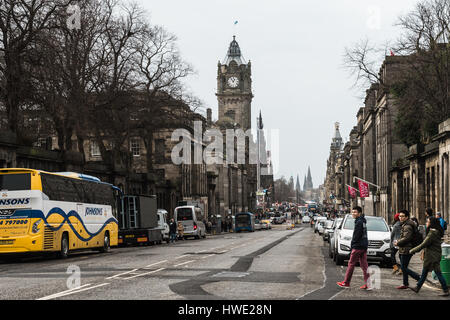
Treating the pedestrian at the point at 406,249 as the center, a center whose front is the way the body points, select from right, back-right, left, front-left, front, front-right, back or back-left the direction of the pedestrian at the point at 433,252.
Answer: back-left

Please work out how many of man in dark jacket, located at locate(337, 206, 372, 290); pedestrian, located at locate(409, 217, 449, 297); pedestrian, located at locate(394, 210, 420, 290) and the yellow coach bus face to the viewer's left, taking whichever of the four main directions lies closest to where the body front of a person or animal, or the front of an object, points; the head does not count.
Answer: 3

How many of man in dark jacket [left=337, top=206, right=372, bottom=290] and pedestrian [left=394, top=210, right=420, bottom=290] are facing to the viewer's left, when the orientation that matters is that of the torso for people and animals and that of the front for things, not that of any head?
2

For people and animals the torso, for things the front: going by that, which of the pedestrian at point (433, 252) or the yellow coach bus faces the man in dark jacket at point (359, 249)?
the pedestrian

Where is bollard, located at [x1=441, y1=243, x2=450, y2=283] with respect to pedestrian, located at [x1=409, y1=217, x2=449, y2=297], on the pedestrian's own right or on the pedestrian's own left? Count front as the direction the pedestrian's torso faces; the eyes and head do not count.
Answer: on the pedestrian's own right

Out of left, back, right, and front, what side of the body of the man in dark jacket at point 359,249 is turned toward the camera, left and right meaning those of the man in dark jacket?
left

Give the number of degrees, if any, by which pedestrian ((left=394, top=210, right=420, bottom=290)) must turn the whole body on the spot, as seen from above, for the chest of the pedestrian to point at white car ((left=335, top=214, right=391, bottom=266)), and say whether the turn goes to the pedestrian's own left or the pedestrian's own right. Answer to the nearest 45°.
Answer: approximately 90° to the pedestrian's own right

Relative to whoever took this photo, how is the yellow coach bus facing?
facing away from the viewer and to the right of the viewer

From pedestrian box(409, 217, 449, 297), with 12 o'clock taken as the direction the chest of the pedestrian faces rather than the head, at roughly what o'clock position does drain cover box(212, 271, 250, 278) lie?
The drain cover is roughly at 1 o'clock from the pedestrian.

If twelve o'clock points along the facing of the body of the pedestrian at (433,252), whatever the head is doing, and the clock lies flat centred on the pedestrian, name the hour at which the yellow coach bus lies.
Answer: The yellow coach bus is roughly at 1 o'clock from the pedestrian.

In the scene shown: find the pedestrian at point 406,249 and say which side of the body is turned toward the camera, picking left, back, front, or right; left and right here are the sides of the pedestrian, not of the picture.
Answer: left

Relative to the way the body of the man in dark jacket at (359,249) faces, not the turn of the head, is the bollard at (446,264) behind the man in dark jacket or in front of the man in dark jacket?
behind
